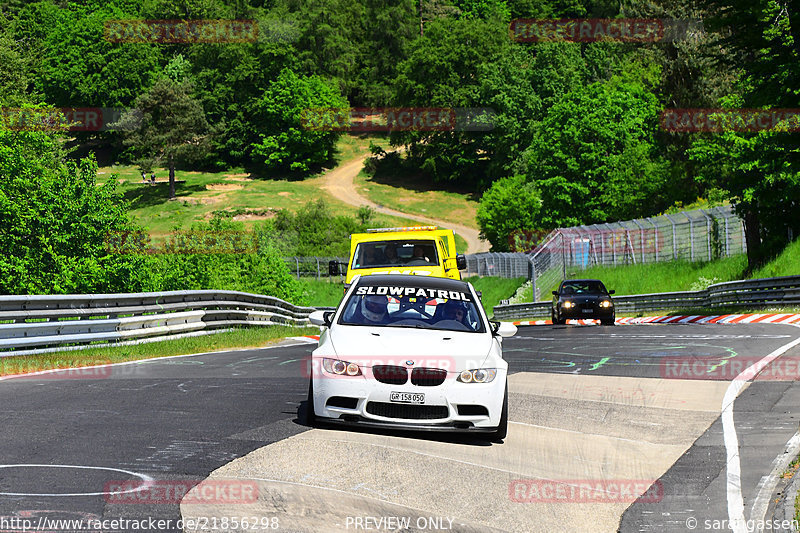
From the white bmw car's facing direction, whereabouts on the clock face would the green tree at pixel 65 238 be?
The green tree is roughly at 5 o'clock from the white bmw car.

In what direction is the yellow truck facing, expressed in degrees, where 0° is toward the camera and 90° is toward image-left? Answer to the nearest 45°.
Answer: approximately 0°

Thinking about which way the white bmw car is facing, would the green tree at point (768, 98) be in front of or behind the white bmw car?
behind

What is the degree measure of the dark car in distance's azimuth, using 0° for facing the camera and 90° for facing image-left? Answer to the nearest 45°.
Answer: approximately 0°

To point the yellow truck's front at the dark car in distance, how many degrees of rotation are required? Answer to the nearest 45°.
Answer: approximately 135° to its left

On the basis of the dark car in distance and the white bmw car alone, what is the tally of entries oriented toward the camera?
2

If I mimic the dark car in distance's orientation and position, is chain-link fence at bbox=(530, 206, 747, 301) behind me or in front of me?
behind
